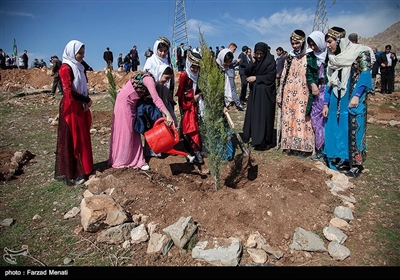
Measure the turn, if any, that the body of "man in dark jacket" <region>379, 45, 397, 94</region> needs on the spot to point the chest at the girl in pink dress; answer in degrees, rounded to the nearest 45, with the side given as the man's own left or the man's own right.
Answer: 0° — they already face them

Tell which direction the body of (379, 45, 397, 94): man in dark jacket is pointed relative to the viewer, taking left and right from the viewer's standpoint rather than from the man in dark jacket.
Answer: facing the viewer

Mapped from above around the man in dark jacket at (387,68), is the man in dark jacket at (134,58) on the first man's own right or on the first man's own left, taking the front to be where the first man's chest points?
on the first man's own right

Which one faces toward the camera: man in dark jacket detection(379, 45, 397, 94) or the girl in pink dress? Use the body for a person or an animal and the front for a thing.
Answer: the man in dark jacket

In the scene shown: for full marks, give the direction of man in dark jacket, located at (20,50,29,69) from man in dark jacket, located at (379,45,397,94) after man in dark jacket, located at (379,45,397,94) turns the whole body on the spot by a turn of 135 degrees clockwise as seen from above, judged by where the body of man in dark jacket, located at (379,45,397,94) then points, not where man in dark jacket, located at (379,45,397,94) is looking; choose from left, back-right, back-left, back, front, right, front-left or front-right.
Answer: front-left

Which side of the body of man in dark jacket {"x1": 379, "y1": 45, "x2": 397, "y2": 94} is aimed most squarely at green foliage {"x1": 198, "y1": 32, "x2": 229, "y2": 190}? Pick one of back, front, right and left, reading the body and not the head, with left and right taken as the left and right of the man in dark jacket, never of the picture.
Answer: front

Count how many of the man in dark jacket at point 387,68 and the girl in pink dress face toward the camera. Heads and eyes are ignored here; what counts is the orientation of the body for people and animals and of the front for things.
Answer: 1

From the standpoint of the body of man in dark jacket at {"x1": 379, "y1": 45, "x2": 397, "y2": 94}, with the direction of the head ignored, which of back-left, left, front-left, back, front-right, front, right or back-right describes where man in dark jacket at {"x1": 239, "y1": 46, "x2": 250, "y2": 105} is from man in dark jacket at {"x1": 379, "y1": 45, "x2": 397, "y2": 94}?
front-right

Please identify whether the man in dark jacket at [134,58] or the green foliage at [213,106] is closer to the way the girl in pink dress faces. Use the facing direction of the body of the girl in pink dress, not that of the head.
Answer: the green foliage

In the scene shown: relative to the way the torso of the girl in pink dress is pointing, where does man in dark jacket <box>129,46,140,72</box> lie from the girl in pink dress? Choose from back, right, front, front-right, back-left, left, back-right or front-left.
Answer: left

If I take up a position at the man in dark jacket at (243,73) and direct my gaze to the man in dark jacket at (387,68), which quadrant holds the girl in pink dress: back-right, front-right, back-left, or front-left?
back-right

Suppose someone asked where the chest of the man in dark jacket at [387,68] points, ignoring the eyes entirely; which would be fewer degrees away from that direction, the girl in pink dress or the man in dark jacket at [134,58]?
the girl in pink dress

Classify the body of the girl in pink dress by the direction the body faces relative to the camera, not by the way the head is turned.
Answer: to the viewer's right

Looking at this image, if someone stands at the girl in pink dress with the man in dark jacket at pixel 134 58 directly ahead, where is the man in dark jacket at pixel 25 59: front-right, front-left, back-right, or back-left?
front-left

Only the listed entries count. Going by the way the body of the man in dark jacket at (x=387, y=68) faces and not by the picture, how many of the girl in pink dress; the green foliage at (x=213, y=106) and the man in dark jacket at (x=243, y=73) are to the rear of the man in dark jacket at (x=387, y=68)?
0
